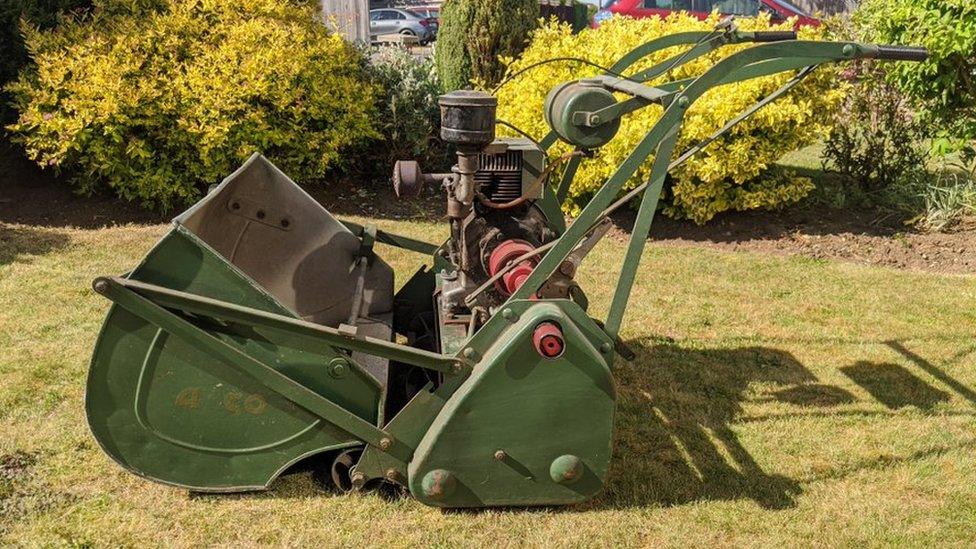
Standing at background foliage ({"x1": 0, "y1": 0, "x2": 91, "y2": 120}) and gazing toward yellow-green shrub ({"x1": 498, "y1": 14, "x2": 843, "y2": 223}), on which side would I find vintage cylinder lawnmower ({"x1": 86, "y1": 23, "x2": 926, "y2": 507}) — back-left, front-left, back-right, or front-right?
front-right

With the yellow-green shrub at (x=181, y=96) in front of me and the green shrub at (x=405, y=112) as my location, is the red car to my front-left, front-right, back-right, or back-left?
back-right

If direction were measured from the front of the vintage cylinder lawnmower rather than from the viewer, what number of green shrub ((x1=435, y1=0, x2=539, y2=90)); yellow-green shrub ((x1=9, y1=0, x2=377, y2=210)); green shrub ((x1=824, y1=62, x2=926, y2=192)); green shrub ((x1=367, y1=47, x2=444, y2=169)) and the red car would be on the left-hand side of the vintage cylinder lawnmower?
0

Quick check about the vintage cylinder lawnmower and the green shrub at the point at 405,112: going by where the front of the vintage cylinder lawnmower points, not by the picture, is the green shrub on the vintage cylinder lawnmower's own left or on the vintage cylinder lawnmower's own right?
on the vintage cylinder lawnmower's own right

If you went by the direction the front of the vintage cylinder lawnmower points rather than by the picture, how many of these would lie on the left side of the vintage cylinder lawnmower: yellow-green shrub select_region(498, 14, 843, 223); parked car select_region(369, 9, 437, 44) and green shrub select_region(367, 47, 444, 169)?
0

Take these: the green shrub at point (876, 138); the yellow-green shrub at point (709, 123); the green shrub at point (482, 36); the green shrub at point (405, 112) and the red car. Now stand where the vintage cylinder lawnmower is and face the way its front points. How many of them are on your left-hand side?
0

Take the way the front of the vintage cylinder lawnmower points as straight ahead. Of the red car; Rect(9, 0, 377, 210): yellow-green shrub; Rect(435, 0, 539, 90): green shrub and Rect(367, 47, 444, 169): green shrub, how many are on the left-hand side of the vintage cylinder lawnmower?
0

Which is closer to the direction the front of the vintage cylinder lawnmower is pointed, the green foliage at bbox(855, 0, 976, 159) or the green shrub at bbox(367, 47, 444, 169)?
the green shrub

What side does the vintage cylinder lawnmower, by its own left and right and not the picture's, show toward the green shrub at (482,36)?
right

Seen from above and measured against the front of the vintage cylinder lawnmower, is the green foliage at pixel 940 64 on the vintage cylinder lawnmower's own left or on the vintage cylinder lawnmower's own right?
on the vintage cylinder lawnmower's own right

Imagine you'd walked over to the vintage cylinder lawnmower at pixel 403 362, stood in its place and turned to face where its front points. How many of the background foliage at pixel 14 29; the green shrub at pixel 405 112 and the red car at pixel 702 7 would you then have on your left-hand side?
0

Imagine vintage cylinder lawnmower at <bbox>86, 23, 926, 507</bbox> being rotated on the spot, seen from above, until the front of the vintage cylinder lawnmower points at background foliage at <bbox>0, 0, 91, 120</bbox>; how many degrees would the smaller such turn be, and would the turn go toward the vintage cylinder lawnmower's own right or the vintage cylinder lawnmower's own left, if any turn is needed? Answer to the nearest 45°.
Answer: approximately 45° to the vintage cylinder lawnmower's own right

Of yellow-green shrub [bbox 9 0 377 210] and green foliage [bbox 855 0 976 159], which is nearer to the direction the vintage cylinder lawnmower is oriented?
the yellow-green shrub

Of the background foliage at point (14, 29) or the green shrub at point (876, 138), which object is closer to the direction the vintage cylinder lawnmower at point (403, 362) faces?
the background foliage

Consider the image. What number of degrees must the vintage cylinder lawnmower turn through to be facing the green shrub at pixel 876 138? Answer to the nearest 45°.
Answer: approximately 135° to its right

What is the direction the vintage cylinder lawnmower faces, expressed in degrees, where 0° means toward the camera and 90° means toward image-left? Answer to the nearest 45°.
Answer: approximately 90°
